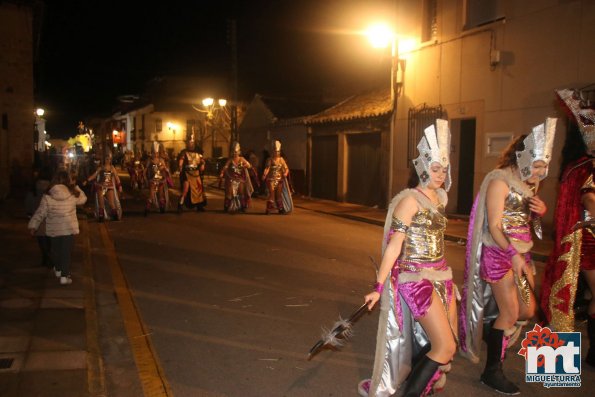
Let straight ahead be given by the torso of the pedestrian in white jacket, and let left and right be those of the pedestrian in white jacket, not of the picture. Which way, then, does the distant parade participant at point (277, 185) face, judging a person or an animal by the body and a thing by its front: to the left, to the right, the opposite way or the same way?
the opposite way

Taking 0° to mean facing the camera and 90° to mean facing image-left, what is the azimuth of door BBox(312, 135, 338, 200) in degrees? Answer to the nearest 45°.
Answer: approximately 45°

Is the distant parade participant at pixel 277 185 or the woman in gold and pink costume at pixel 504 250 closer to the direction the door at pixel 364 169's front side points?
the distant parade participant

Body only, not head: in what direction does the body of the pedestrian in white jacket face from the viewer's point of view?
away from the camera

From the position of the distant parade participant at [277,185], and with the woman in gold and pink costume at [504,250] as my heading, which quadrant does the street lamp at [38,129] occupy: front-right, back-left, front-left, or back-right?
back-right

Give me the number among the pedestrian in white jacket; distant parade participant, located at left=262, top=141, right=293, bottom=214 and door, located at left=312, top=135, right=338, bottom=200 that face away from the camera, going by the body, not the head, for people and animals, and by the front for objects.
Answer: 1

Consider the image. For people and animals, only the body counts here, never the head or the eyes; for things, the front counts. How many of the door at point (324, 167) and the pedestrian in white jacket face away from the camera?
1

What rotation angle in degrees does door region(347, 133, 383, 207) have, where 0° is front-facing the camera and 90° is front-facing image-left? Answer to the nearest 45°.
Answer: approximately 45°

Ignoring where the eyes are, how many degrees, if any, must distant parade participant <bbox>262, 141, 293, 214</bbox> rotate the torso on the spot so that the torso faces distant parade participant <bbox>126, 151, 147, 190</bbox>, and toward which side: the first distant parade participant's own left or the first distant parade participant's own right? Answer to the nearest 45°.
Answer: approximately 135° to the first distant parade participant's own right
